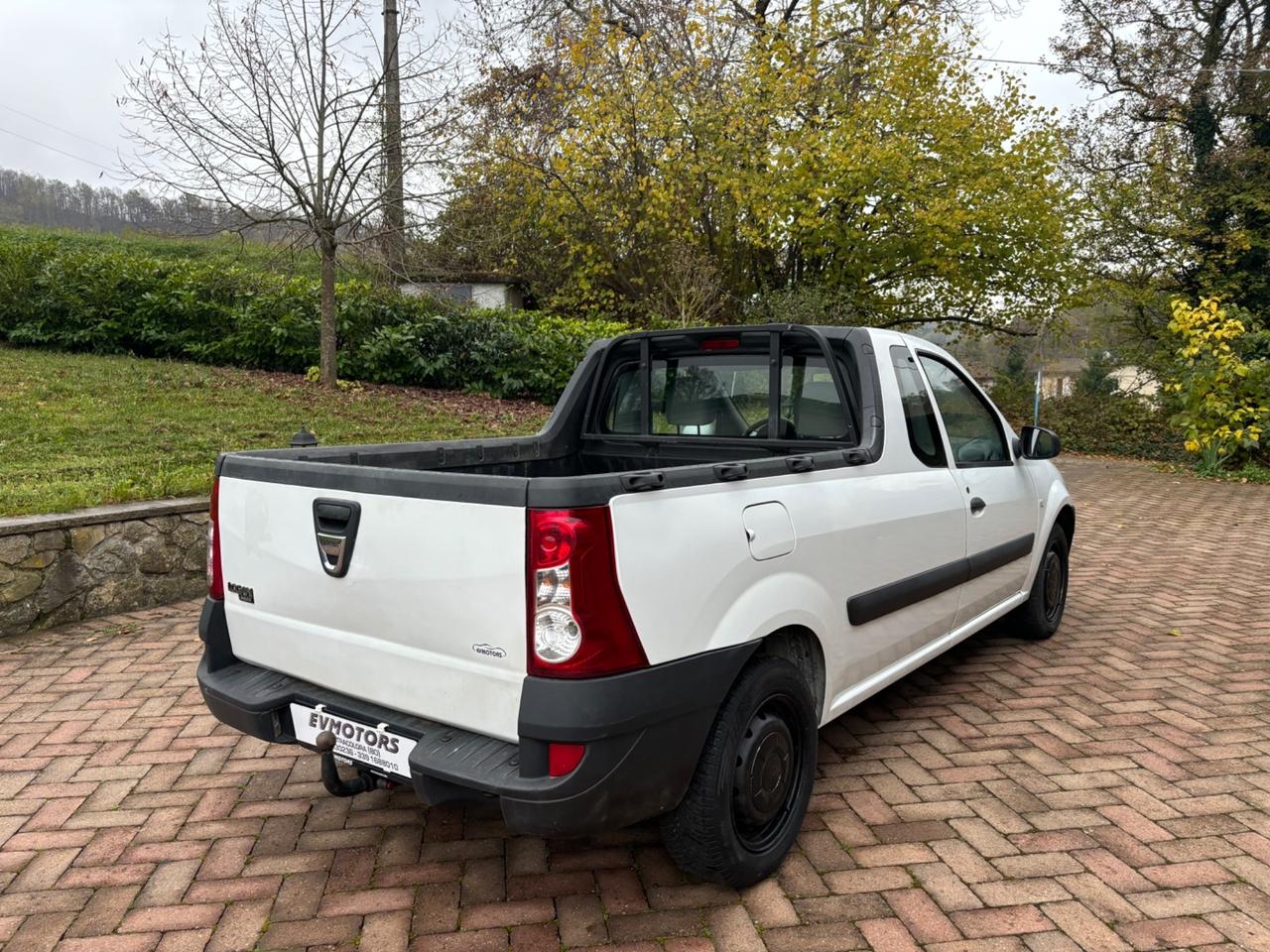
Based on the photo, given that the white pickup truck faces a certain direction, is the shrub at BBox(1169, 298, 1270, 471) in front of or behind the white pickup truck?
in front

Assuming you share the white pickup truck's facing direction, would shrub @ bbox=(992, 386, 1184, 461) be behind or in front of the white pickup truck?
in front

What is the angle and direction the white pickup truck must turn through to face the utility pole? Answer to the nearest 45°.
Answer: approximately 45° to its left

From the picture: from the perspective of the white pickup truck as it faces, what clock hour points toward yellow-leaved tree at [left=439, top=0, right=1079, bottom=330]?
The yellow-leaved tree is roughly at 11 o'clock from the white pickup truck.

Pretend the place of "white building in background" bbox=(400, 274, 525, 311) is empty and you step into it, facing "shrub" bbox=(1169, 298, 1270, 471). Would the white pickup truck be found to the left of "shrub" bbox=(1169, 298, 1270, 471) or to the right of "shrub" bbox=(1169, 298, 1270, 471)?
right

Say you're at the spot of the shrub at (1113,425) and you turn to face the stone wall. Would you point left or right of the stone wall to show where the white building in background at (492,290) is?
right

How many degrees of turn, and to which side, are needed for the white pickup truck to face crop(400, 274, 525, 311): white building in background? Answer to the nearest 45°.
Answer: approximately 45° to its left

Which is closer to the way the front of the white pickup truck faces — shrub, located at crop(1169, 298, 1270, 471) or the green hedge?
the shrub

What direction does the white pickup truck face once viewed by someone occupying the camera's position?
facing away from the viewer and to the right of the viewer

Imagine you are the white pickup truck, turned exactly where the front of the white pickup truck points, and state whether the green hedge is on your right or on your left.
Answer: on your left
